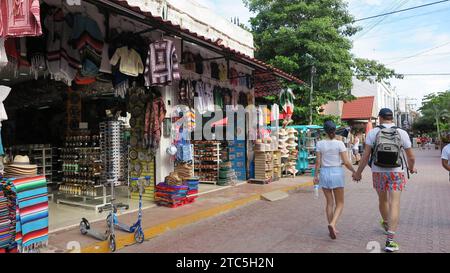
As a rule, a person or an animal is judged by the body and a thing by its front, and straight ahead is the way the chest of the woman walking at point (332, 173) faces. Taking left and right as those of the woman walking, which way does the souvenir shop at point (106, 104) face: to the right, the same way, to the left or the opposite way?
to the right

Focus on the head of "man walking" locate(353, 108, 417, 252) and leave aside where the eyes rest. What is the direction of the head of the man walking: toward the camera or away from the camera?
away from the camera

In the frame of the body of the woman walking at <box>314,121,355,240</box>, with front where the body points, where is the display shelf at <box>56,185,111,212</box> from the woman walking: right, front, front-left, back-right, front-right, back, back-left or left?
left

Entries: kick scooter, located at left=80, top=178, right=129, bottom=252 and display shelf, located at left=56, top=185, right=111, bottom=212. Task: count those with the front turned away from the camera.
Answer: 0

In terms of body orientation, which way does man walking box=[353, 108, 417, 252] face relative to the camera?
away from the camera

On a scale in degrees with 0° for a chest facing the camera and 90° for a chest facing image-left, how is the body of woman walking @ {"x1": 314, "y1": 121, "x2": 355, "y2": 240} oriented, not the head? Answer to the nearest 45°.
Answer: approximately 180°

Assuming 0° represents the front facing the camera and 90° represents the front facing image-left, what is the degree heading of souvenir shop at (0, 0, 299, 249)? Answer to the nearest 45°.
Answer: approximately 315°

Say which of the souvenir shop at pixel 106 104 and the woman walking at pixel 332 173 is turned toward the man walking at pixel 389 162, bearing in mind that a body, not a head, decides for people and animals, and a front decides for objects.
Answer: the souvenir shop

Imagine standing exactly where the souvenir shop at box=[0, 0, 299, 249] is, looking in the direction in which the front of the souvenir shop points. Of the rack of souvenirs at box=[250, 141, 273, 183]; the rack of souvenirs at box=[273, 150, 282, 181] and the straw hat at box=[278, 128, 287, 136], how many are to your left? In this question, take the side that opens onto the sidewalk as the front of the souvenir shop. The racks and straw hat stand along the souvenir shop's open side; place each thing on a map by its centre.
3

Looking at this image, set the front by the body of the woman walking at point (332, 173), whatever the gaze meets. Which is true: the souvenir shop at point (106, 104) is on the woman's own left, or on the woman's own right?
on the woman's own left

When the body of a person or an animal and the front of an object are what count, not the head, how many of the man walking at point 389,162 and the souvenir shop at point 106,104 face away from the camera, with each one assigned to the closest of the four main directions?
1
